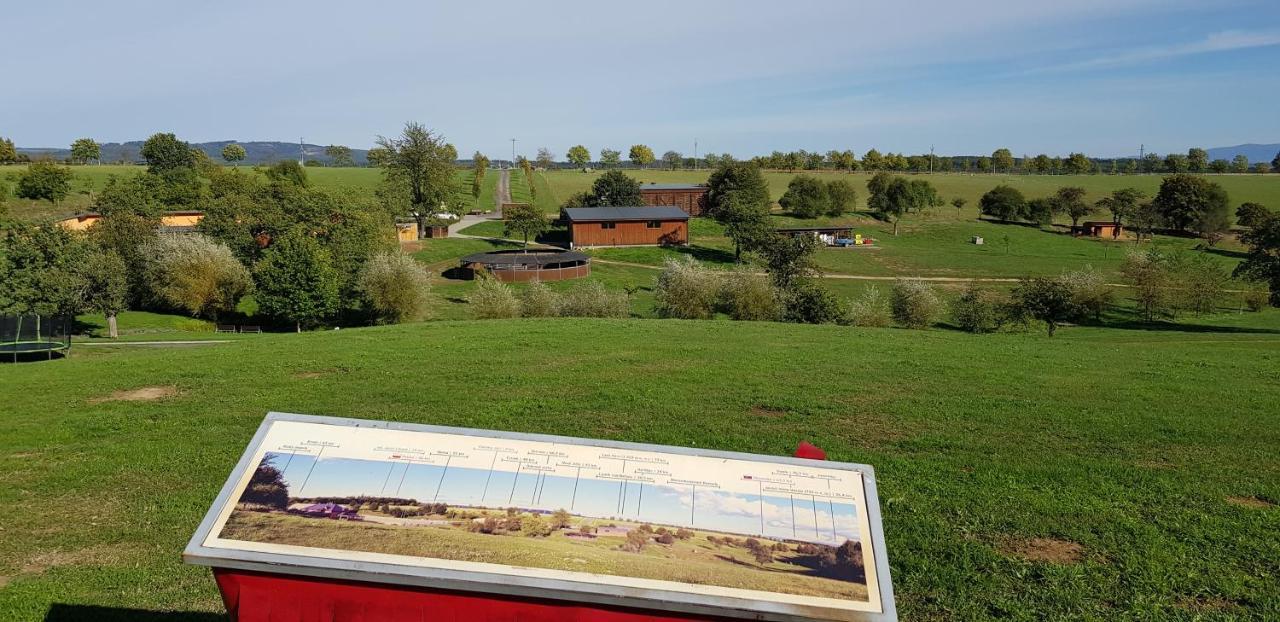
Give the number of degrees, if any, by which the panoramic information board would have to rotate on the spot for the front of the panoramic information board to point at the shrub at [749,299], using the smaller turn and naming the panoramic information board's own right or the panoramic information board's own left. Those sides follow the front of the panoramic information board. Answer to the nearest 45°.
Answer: approximately 180°

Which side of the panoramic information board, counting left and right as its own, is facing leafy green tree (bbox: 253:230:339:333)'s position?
back

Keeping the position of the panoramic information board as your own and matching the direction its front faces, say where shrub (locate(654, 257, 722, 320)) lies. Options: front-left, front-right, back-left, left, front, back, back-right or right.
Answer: back

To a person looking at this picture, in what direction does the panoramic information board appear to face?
facing the viewer

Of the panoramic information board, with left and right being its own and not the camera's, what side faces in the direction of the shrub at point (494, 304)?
back

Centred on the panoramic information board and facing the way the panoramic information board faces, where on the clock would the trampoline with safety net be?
The trampoline with safety net is roughly at 5 o'clock from the panoramic information board.

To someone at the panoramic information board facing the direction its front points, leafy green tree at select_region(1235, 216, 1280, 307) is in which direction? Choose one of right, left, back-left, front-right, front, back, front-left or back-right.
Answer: back-left

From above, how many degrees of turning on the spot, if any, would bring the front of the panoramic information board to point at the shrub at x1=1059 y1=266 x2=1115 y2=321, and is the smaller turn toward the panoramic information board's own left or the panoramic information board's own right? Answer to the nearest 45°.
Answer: approximately 135° to the panoramic information board's own left

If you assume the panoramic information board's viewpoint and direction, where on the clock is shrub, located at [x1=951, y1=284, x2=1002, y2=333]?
The shrub is roughly at 7 o'clock from the panoramic information board.

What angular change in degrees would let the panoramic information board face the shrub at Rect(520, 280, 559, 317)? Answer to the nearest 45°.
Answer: approximately 180°

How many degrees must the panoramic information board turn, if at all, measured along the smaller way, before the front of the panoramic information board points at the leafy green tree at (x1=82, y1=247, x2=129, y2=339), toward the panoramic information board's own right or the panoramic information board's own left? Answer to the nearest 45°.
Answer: approximately 135° to the panoramic information board's own right

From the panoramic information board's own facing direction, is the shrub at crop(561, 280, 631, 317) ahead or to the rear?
to the rear

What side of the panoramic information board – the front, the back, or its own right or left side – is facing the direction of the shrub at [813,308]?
back
